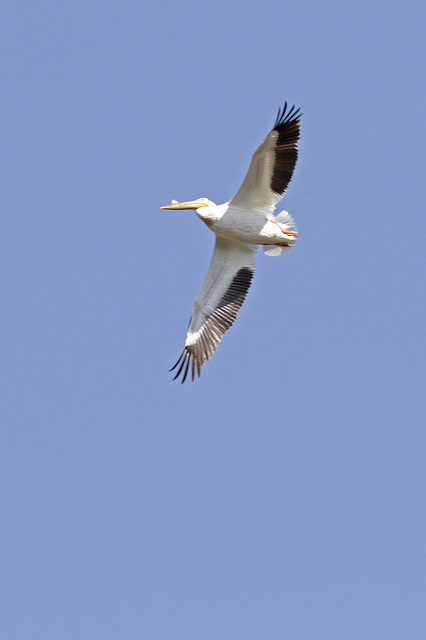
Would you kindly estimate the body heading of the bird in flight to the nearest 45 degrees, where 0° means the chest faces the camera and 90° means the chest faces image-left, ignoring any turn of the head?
approximately 90°
